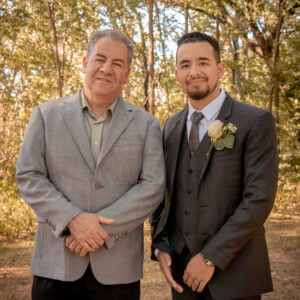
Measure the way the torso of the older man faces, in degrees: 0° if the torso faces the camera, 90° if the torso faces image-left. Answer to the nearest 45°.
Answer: approximately 0°
